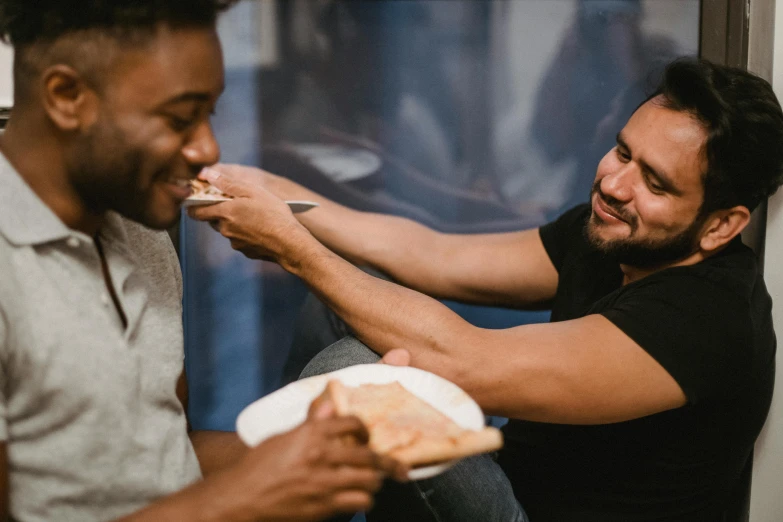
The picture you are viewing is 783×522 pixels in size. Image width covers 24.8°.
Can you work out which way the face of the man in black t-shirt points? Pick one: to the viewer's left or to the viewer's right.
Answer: to the viewer's left

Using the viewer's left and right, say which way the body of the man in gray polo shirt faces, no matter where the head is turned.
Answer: facing the viewer and to the right of the viewer

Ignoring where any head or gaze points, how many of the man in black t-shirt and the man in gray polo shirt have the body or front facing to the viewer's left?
1

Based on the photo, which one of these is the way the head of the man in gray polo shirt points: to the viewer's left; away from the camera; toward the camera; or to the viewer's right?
to the viewer's right

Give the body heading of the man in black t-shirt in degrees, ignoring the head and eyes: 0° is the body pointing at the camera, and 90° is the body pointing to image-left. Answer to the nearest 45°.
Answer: approximately 90°
